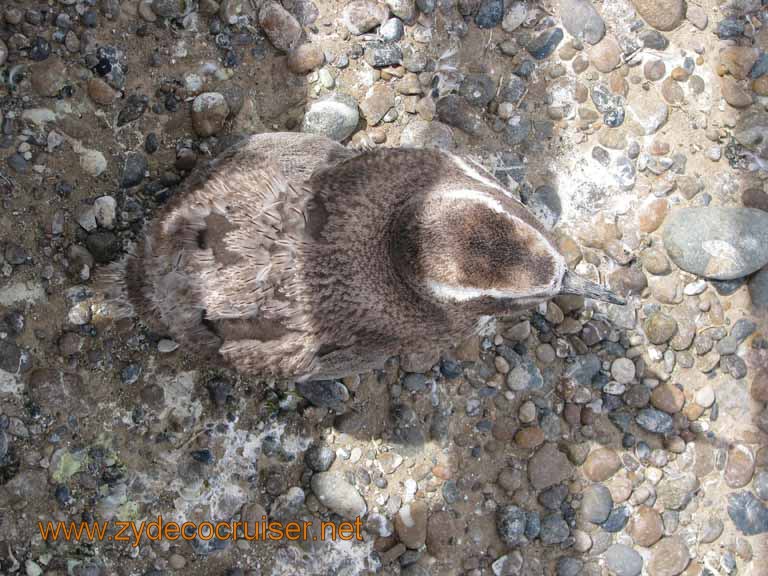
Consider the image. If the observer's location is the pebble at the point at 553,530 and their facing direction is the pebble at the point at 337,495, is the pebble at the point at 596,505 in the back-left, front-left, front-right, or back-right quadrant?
back-right

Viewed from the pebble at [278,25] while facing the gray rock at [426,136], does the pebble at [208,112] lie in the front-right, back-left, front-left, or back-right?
back-right

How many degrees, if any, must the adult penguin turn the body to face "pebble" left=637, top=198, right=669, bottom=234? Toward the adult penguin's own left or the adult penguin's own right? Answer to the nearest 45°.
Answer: approximately 45° to the adult penguin's own left

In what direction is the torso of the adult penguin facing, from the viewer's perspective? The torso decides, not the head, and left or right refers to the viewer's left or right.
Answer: facing to the right of the viewer

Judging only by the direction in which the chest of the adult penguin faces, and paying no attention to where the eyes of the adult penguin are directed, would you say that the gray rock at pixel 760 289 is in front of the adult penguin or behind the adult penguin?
in front

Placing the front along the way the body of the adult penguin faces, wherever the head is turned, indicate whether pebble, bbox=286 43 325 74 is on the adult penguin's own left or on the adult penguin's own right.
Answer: on the adult penguin's own left
